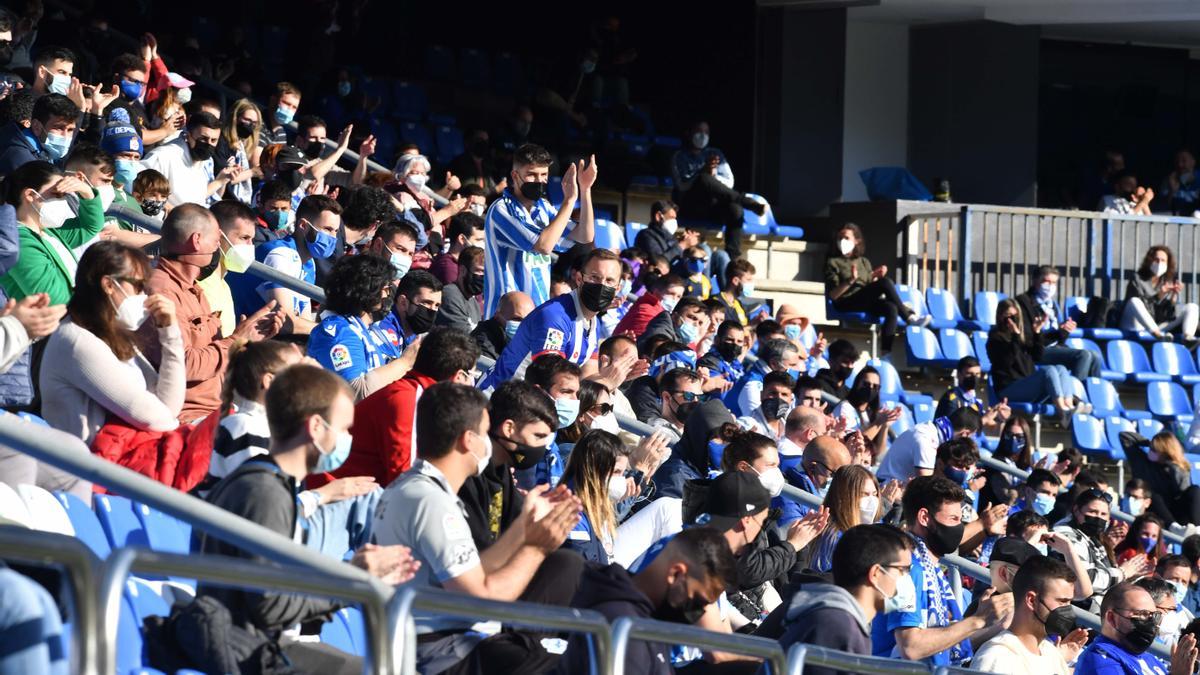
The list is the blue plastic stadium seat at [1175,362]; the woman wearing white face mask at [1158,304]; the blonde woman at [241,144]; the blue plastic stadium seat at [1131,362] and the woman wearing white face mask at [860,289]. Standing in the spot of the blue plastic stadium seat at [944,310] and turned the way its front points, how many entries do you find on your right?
2

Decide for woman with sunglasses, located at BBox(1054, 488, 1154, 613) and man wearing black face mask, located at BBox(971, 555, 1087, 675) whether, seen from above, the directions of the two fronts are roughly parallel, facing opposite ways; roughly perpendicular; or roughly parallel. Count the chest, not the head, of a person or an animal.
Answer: roughly parallel

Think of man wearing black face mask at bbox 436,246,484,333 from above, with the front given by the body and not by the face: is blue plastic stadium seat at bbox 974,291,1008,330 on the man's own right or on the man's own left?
on the man's own left

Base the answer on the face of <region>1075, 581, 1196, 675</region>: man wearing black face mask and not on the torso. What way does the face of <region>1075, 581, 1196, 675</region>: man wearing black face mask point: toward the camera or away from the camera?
toward the camera

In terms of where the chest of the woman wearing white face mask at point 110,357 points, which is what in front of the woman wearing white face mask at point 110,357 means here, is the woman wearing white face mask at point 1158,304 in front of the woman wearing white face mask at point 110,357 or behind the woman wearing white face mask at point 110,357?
in front

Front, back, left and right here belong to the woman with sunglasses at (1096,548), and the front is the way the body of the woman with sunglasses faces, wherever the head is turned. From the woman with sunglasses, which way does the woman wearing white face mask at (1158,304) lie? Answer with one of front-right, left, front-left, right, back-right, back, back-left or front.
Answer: back-left

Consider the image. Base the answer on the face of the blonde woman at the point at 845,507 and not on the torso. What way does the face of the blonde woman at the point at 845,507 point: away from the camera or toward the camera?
toward the camera

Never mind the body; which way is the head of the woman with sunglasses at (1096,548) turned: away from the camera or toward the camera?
toward the camera

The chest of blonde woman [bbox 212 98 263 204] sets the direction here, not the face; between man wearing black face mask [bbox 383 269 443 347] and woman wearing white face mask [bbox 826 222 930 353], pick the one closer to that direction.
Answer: the man wearing black face mask

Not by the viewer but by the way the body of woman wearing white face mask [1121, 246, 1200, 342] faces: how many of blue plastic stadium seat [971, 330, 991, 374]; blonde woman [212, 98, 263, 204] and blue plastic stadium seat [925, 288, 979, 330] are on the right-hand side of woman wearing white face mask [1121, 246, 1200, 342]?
3

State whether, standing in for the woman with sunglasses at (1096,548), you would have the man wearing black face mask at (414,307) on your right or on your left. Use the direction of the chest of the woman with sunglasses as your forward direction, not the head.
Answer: on your right

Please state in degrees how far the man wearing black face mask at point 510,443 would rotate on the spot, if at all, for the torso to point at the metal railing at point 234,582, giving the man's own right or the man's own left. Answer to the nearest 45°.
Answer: approximately 90° to the man's own right

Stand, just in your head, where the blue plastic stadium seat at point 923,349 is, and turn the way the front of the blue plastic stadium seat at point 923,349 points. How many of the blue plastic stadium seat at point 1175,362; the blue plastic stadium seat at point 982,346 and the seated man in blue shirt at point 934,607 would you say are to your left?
2

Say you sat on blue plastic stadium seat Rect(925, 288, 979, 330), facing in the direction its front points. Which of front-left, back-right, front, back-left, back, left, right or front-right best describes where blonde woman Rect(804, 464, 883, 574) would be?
front-right
